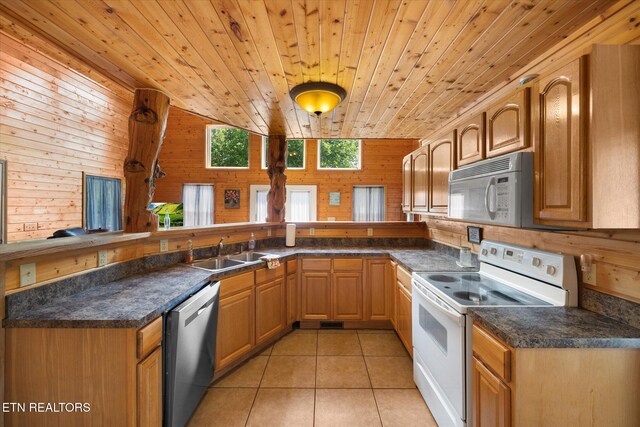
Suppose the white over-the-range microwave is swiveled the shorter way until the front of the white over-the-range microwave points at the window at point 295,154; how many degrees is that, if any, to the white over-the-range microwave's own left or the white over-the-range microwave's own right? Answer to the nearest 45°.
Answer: approximately 90° to the white over-the-range microwave's own right

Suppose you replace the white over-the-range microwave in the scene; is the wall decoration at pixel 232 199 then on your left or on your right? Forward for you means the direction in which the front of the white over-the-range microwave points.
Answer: on your right

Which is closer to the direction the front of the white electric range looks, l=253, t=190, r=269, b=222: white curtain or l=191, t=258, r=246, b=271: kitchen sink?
the kitchen sink

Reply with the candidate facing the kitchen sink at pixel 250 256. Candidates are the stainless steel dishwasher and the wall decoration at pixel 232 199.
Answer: the wall decoration

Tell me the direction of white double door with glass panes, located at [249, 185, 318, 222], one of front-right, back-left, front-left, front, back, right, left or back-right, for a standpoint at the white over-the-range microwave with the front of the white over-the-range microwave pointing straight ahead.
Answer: right

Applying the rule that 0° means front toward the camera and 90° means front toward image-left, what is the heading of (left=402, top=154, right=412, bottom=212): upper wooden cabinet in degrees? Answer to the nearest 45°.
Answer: approximately 90°

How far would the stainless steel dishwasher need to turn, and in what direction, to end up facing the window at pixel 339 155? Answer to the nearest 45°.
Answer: approximately 90° to its left

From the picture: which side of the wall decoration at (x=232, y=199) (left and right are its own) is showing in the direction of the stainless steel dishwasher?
front

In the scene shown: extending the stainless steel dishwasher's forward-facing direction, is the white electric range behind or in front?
in front

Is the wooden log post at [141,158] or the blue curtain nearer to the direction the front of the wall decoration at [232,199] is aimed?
the wooden log post

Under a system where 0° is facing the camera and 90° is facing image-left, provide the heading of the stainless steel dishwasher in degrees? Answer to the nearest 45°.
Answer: approximately 315°

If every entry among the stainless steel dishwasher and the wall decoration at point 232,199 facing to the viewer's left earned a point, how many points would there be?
0

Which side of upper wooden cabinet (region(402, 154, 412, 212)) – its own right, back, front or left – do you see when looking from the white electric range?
left
